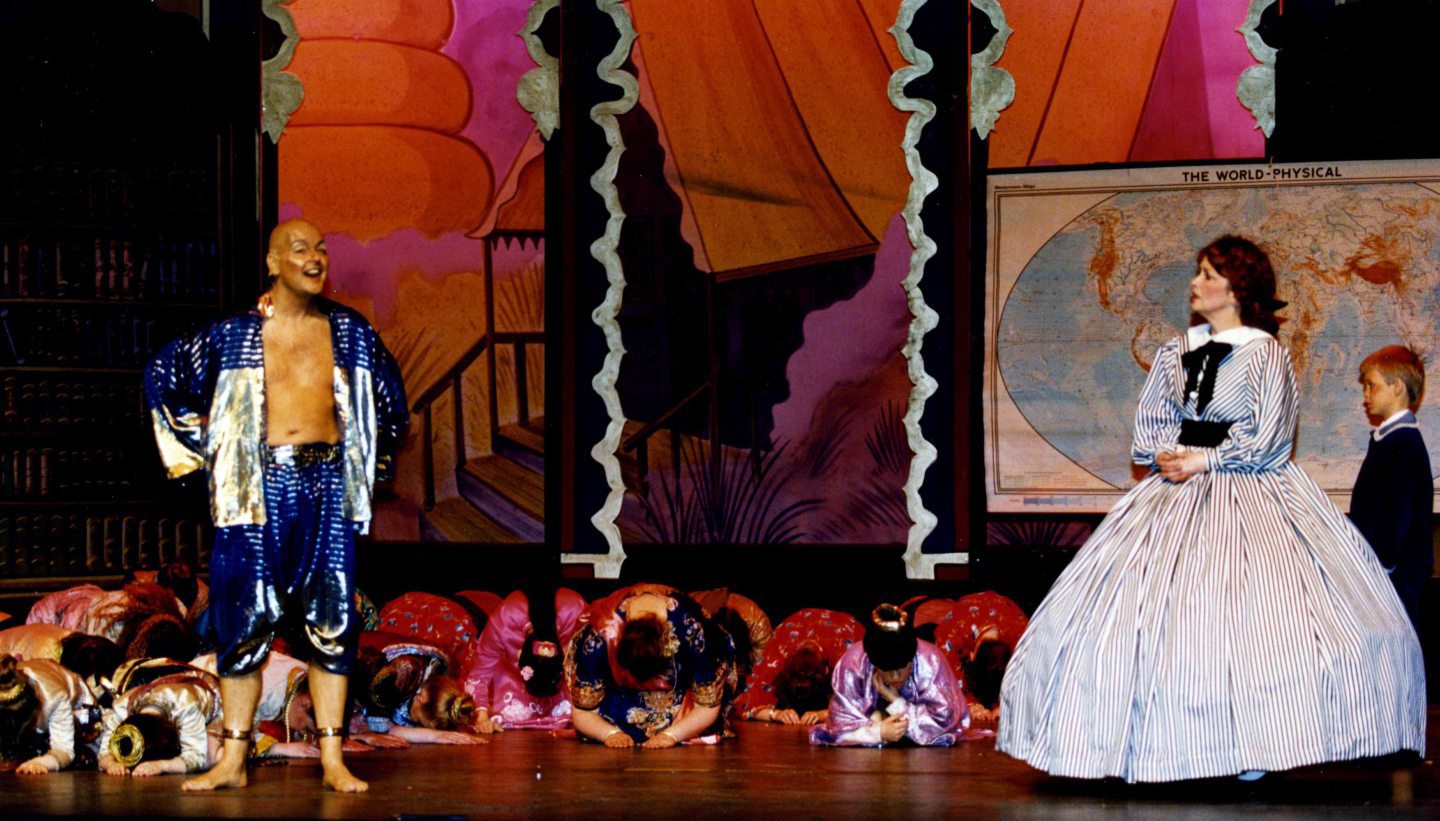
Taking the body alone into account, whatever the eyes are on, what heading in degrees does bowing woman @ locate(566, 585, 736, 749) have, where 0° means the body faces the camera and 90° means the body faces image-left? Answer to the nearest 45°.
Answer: approximately 0°

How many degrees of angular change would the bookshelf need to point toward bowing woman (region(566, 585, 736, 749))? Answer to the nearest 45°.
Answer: approximately 45° to its left

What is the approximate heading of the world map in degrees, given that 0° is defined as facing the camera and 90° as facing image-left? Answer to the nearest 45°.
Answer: approximately 0°

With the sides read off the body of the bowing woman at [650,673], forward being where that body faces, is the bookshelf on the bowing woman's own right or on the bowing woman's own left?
on the bowing woman's own right

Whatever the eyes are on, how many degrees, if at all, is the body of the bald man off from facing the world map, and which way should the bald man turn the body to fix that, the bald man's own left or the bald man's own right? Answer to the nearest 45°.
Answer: approximately 135° to the bald man's own left

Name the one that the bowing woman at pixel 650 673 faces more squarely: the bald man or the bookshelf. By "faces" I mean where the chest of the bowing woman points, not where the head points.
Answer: the bald man

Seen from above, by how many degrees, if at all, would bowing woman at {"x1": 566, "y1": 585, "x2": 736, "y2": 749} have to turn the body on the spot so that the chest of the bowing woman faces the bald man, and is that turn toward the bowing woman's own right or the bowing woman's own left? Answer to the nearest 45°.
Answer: approximately 45° to the bowing woman's own right

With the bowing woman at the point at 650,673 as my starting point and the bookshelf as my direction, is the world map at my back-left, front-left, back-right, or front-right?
back-right

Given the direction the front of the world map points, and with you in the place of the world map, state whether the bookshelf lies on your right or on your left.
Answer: on your right
